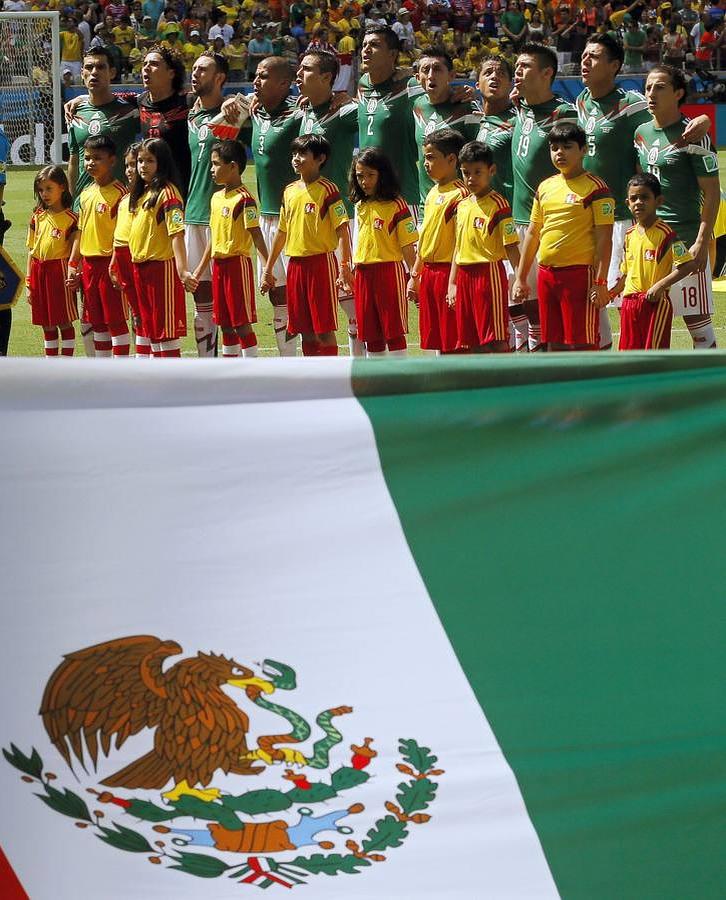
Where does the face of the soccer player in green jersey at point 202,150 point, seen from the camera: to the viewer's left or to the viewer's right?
to the viewer's left

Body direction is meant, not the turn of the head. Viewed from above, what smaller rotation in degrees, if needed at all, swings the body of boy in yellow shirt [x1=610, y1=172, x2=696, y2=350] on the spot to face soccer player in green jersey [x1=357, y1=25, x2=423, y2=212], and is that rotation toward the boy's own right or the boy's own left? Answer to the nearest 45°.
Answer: approximately 90° to the boy's own right

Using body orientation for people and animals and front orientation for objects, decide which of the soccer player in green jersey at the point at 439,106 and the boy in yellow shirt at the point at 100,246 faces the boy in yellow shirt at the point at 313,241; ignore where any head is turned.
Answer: the soccer player in green jersey

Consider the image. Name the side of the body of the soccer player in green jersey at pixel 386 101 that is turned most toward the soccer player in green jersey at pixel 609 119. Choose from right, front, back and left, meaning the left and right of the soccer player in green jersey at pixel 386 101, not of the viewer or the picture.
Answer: left

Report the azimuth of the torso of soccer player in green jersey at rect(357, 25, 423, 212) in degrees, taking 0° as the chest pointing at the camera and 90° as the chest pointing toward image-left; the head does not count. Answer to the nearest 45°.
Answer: approximately 45°

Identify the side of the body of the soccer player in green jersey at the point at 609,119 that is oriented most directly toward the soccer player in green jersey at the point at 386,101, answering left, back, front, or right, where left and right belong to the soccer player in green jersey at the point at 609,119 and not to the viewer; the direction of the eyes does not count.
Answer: right

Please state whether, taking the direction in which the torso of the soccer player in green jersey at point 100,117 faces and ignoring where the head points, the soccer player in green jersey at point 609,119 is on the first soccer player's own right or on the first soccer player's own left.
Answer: on the first soccer player's own left
